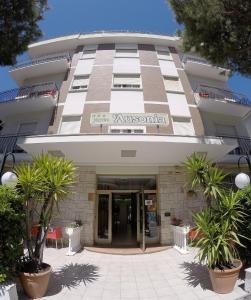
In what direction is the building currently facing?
toward the camera
